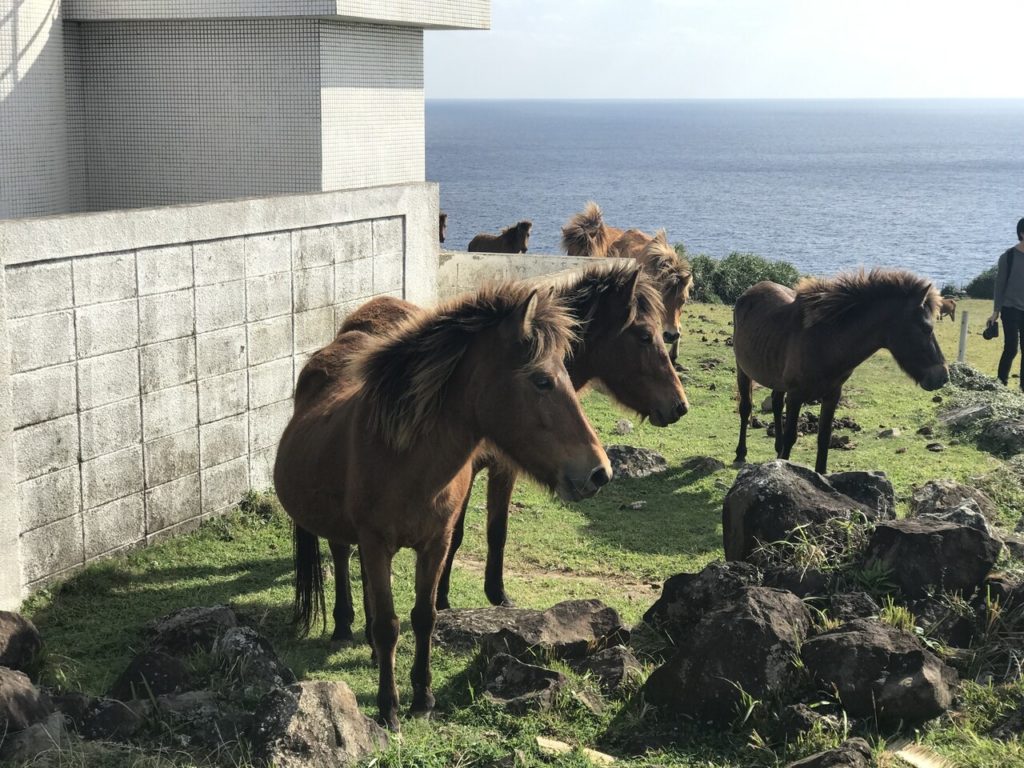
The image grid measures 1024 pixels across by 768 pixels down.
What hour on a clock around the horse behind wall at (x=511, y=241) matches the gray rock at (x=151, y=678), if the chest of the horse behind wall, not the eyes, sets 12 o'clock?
The gray rock is roughly at 3 o'clock from the horse behind wall.

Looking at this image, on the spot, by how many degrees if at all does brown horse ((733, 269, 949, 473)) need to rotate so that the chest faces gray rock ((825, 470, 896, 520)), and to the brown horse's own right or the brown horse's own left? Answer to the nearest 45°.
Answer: approximately 45° to the brown horse's own right

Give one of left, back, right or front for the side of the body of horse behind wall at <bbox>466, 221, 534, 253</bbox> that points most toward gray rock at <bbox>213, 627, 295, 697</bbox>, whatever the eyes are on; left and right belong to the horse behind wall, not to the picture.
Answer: right

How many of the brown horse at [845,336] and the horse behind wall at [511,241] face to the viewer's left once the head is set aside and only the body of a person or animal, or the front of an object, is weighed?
0

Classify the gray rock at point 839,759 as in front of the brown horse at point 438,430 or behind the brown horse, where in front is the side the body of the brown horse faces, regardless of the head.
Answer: in front

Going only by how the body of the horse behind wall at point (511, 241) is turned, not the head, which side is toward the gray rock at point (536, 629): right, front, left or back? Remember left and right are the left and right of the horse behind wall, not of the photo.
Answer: right

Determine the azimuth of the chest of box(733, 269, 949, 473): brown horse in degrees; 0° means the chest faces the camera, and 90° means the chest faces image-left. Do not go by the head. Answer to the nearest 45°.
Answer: approximately 315°

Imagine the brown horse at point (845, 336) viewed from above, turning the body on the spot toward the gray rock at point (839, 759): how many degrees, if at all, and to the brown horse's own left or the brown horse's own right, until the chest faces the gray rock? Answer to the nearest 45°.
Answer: approximately 45° to the brown horse's own right

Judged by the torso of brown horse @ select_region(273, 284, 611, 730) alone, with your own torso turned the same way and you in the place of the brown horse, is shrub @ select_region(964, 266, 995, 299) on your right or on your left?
on your left

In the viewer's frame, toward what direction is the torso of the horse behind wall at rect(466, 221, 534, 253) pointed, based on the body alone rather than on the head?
to the viewer's right

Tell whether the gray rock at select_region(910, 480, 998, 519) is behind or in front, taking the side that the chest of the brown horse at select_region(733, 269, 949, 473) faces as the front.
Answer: in front

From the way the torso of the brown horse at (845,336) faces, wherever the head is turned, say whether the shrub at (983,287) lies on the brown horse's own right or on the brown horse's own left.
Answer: on the brown horse's own left

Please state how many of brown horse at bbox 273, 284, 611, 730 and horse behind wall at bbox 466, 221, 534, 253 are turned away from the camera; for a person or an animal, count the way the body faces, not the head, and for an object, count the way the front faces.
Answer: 0

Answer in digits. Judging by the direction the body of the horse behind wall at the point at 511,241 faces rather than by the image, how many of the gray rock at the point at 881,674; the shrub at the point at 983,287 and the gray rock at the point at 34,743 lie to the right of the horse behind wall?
2
